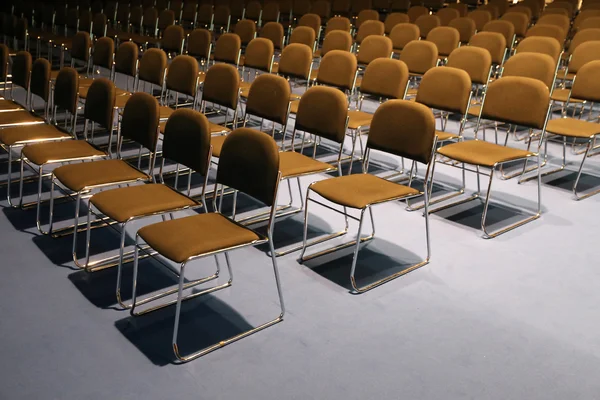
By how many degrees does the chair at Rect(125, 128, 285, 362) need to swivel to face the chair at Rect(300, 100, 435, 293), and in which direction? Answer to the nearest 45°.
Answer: approximately 180°

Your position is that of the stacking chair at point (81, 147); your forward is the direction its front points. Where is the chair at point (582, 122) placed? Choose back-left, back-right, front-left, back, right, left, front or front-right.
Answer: back-left

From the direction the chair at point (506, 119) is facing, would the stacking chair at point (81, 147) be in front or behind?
in front

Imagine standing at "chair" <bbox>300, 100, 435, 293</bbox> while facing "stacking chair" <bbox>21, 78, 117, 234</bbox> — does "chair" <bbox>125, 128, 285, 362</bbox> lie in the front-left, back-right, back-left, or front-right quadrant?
front-left

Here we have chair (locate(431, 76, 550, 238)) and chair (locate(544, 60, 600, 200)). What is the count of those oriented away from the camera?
0

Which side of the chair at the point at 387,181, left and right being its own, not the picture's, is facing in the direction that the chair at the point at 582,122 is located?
back

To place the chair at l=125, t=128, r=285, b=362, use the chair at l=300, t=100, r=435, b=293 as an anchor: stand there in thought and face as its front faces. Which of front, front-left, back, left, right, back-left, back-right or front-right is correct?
front

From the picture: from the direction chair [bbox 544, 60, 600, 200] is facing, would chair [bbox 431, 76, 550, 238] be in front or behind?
in front

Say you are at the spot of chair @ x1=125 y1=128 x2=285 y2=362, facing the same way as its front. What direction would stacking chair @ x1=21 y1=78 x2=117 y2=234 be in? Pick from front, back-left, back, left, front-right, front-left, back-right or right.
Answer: right

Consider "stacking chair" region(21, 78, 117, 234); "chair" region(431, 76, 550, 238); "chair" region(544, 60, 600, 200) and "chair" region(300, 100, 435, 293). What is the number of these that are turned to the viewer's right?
0

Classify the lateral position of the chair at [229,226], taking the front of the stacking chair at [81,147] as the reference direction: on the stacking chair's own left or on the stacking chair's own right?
on the stacking chair's own left

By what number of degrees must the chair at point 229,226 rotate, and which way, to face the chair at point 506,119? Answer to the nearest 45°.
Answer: approximately 180°

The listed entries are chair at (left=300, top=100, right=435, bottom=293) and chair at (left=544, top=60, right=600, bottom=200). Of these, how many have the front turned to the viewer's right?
0

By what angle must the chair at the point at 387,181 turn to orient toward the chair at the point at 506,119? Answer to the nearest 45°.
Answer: approximately 180°

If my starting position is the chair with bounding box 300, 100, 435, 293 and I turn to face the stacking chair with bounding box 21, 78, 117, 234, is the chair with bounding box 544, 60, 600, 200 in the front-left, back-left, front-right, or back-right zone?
back-right

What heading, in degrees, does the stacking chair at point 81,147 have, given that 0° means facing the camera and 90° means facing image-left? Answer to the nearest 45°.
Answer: approximately 45°

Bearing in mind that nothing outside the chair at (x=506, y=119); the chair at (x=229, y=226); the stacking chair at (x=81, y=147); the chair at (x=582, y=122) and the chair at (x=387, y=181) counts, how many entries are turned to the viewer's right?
0

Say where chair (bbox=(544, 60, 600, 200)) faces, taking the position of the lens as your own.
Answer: facing the viewer and to the left of the viewer

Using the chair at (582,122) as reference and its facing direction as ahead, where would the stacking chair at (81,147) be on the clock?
The stacking chair is roughly at 12 o'clock from the chair.

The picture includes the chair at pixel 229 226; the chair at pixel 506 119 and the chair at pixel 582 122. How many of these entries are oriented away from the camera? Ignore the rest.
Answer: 0

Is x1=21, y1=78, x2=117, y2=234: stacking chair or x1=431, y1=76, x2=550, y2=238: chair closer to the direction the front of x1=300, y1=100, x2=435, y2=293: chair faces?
the stacking chair
